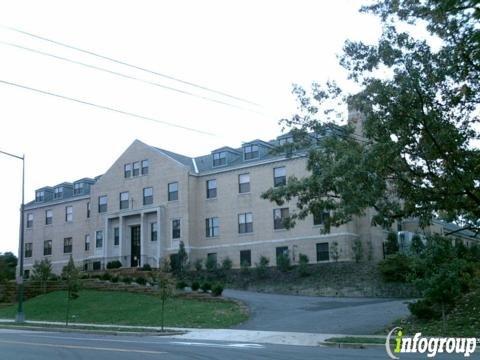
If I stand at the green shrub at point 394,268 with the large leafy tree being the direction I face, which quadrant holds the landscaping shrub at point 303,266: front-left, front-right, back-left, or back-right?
back-right

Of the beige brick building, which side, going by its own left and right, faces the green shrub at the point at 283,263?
left

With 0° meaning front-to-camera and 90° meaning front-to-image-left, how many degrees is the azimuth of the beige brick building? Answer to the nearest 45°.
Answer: approximately 45°

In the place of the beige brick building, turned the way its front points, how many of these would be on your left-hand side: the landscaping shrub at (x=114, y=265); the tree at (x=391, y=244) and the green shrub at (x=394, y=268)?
2

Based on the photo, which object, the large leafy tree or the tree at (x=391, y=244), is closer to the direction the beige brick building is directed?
the large leafy tree

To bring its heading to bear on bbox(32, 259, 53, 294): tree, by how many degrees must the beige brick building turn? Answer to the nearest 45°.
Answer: approximately 45° to its right

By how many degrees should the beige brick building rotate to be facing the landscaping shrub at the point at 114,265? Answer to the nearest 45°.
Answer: approximately 45° to its right

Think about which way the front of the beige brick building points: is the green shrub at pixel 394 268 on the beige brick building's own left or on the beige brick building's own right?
on the beige brick building's own left

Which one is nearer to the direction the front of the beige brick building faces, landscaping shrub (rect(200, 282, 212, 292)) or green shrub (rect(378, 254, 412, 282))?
the landscaping shrub

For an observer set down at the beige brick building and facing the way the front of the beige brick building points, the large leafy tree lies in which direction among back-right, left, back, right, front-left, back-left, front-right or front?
front-left

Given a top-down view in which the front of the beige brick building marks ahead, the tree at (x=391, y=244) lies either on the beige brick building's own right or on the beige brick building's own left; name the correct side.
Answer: on the beige brick building's own left
